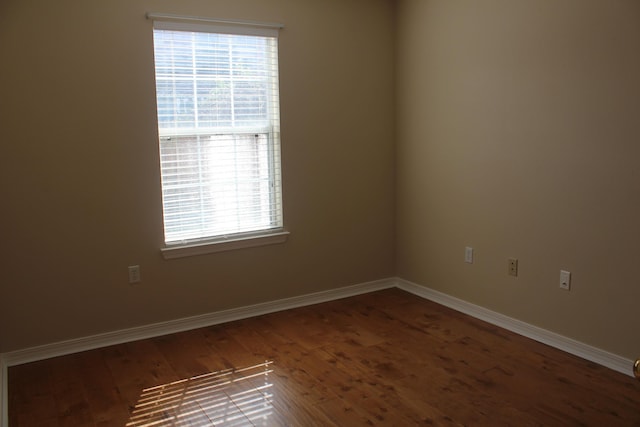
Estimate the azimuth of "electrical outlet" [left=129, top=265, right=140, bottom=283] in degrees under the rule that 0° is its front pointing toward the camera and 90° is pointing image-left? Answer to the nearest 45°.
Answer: approximately 0°

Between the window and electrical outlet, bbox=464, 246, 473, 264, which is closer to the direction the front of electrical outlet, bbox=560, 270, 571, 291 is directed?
the window

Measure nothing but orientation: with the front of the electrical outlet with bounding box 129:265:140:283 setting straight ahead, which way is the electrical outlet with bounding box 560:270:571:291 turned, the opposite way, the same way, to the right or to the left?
to the right

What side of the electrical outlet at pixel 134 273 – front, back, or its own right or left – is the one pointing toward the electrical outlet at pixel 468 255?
left

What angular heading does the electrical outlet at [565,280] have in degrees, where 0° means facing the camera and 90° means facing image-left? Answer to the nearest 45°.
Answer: approximately 45°
